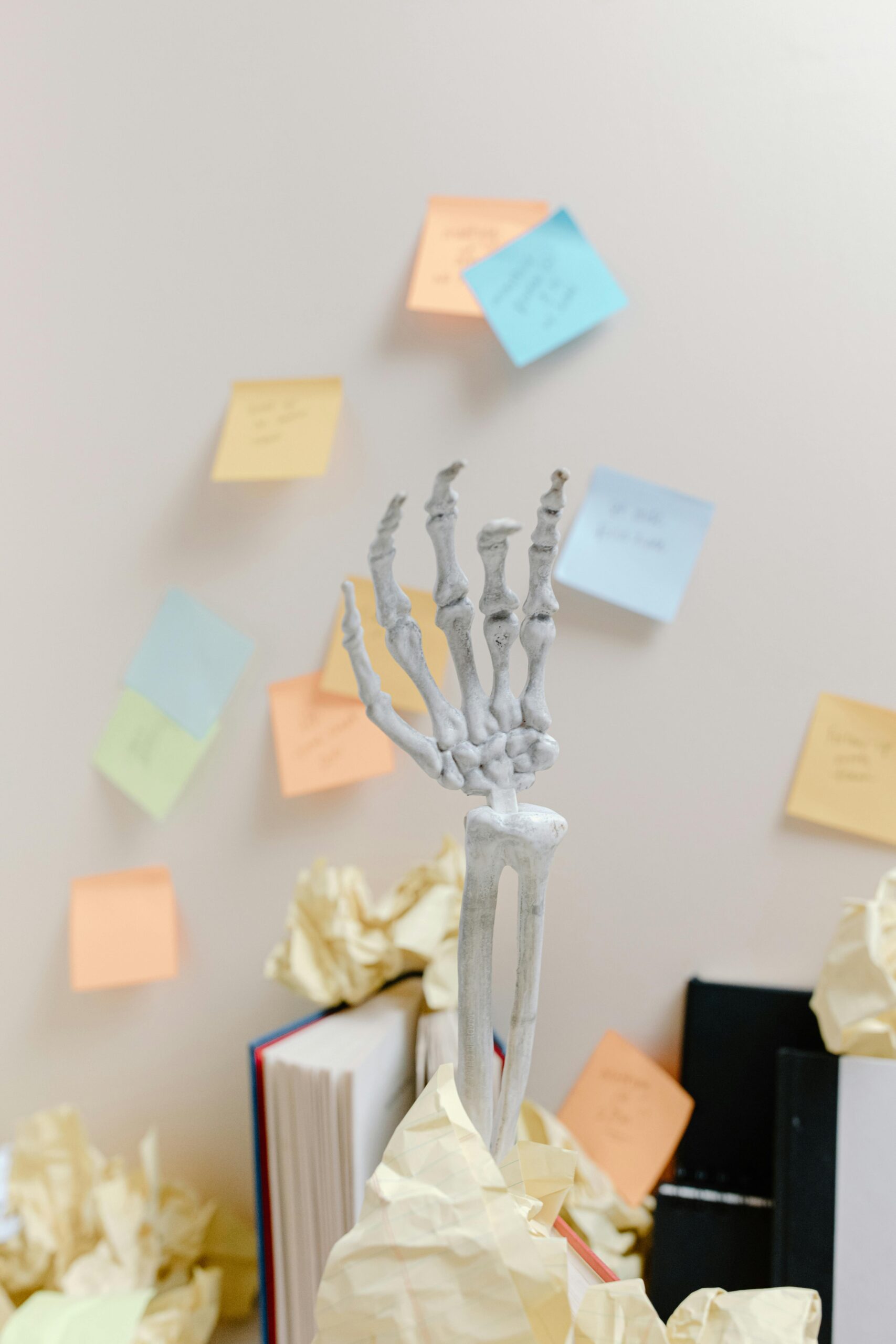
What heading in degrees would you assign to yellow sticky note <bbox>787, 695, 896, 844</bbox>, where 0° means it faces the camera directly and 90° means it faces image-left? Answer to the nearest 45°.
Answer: approximately 0°

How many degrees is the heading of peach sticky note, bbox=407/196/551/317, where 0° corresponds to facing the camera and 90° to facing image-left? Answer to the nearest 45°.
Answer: approximately 0°
